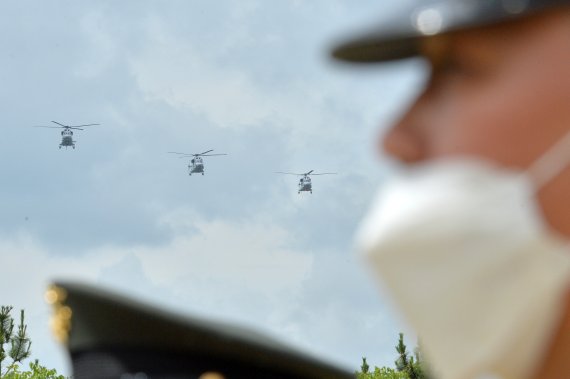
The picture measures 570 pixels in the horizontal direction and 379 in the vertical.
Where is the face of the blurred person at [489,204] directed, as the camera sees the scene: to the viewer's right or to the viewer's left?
to the viewer's left
